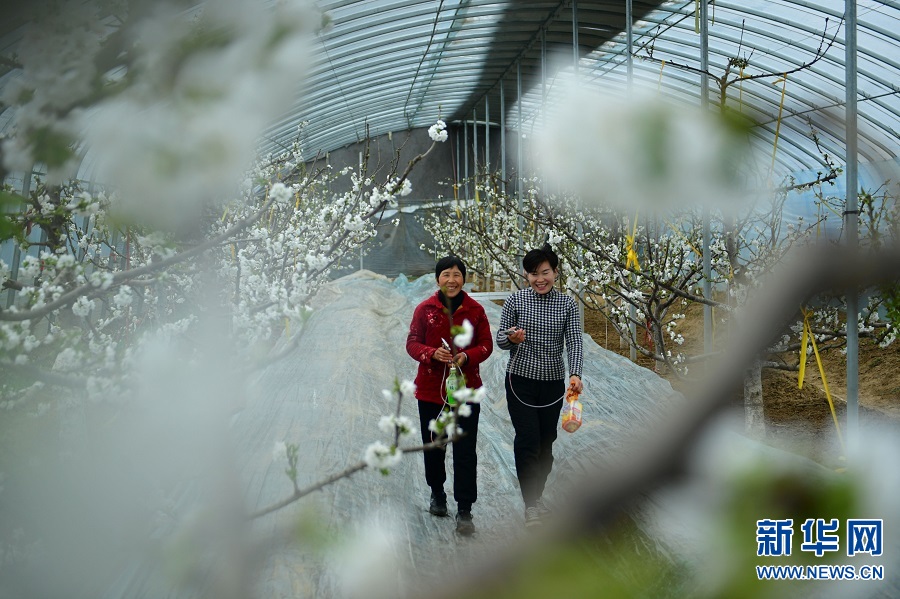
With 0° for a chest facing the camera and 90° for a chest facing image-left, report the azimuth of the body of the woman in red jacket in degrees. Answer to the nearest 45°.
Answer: approximately 0°

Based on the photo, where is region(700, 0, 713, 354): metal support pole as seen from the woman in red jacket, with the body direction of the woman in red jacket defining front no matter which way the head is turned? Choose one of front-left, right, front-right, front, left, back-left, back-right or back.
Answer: left
